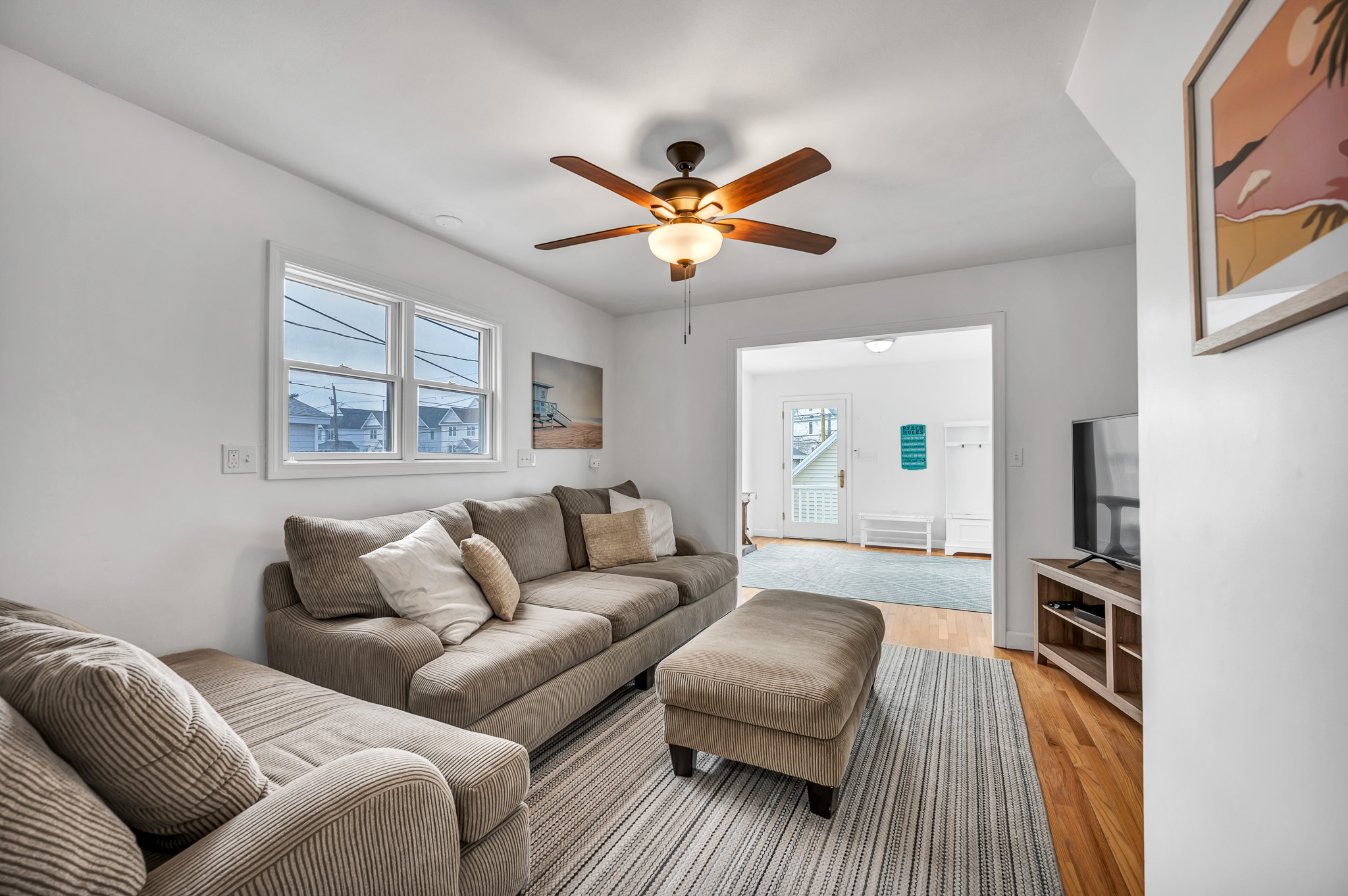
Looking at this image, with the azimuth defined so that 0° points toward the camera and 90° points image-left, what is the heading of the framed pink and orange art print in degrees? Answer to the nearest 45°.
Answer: approximately 45°

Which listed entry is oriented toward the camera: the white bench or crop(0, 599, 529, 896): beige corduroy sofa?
the white bench

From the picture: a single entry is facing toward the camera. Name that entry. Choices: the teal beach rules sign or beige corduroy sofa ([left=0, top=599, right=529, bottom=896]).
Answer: the teal beach rules sign

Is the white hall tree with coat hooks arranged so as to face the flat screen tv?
yes

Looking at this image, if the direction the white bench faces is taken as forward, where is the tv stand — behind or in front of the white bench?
in front

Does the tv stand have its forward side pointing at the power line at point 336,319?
yes

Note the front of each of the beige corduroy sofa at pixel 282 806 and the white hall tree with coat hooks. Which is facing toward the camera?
the white hall tree with coat hooks

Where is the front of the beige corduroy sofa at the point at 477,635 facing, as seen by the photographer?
facing the viewer and to the right of the viewer

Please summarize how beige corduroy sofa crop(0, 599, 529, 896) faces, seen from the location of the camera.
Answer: facing away from the viewer and to the right of the viewer

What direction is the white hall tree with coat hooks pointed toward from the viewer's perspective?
toward the camera

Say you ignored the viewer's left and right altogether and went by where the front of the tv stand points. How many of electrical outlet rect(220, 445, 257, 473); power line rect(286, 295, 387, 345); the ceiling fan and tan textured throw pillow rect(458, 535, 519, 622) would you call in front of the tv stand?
4

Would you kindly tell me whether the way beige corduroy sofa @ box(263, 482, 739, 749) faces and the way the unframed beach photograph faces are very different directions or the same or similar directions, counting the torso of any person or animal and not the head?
same or similar directions

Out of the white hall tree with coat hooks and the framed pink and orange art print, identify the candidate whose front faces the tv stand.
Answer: the white hall tree with coat hooks

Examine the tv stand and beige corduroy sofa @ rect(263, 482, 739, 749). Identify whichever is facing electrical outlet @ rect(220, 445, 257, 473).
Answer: the tv stand

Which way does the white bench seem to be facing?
toward the camera
